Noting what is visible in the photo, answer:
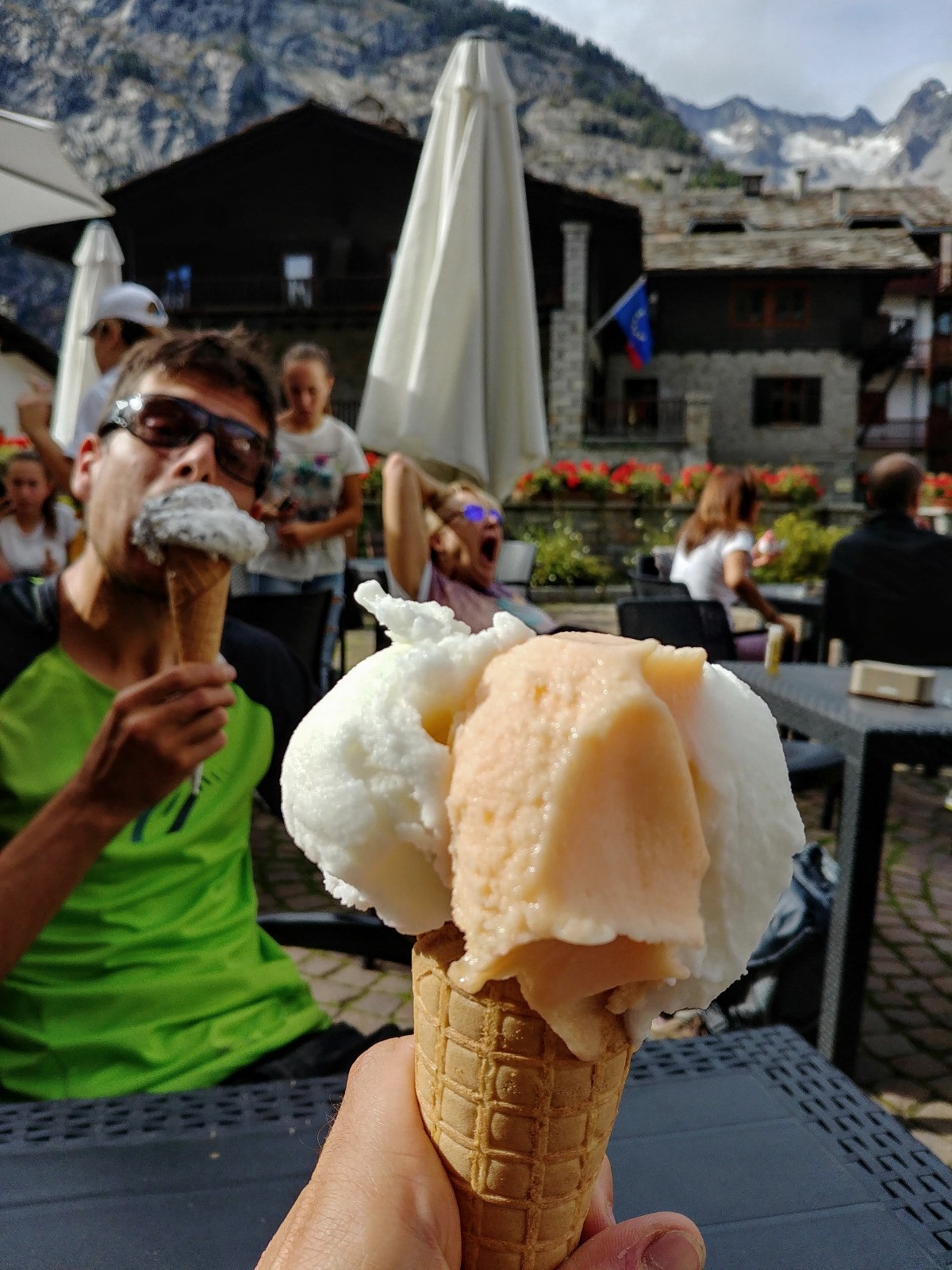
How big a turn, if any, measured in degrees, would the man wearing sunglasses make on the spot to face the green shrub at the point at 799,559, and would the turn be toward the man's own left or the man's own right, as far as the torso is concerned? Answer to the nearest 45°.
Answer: approximately 90° to the man's own left

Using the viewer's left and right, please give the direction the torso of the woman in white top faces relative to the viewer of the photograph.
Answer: facing away from the viewer and to the right of the viewer

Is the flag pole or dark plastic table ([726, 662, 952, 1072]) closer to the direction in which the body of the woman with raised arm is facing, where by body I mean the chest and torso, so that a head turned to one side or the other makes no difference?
the dark plastic table

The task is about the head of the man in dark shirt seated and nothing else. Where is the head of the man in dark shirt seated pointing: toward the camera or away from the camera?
away from the camera

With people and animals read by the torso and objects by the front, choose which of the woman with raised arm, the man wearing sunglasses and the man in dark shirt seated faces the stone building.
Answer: the man in dark shirt seated

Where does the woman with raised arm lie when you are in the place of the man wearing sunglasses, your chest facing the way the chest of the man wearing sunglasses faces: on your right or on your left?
on your left

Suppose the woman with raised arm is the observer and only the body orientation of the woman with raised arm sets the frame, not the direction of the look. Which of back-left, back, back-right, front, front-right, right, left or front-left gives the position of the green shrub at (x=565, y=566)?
back-left

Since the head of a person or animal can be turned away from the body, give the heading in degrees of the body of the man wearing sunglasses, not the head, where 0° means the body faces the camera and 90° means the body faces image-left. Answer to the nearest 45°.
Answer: approximately 315°

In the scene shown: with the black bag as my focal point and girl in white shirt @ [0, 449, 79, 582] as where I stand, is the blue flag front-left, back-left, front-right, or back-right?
back-left

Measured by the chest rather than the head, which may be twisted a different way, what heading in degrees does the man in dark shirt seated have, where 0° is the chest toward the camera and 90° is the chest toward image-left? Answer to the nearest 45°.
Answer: approximately 180°

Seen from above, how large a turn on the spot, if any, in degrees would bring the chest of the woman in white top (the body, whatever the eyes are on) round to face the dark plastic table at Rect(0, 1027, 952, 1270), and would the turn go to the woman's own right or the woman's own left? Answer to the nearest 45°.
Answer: approximately 135° to the woman's own right
